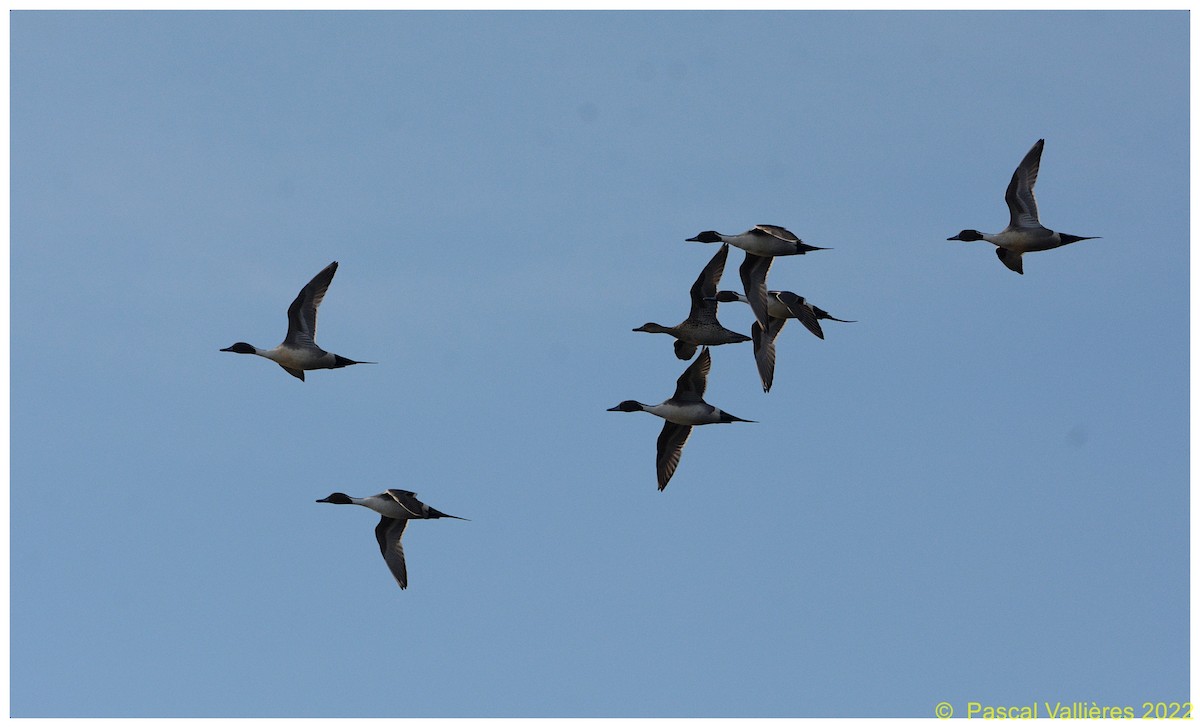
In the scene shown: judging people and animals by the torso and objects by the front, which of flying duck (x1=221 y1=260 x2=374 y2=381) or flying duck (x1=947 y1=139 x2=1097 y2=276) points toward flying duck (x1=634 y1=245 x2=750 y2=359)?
flying duck (x1=947 y1=139 x2=1097 y2=276)

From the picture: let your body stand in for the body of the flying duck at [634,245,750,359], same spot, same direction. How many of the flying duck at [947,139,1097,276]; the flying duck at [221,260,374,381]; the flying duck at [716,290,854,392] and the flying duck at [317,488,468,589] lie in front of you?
2

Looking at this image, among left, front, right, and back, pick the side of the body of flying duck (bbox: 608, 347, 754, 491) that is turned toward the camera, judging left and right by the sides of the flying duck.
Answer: left

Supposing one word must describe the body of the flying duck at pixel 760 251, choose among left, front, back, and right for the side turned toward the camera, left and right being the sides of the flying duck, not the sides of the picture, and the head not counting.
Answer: left

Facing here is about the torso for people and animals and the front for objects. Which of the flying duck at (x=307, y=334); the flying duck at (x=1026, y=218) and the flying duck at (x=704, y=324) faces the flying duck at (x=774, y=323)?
the flying duck at (x=1026, y=218)

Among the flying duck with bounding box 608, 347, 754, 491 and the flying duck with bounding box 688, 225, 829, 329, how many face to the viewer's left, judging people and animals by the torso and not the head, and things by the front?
2

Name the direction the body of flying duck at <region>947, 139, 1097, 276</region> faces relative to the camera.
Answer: to the viewer's left

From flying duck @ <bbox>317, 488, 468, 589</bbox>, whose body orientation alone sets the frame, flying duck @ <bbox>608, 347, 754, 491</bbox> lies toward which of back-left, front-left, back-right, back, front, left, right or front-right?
back

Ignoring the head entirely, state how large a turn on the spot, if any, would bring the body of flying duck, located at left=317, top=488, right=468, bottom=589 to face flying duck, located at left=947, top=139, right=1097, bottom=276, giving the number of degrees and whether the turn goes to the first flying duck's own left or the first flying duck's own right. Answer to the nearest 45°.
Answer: approximately 180°

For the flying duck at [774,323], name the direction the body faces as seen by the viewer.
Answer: to the viewer's left

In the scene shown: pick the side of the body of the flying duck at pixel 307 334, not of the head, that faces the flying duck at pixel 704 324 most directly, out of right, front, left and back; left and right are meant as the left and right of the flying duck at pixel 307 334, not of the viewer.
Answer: back
